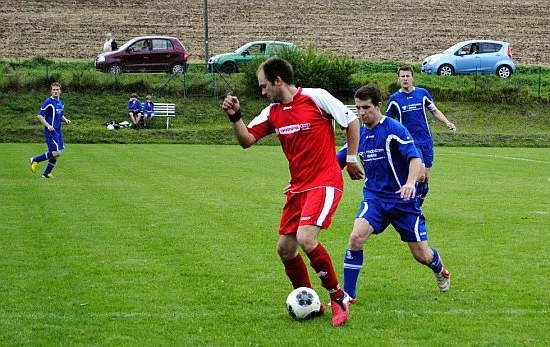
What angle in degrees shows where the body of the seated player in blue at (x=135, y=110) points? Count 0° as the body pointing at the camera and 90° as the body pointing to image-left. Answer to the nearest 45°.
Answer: approximately 0°

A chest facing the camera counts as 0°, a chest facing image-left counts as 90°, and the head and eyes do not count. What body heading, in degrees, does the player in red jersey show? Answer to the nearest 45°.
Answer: approximately 45°

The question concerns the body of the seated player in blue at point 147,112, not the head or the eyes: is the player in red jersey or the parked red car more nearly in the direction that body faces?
the player in red jersey

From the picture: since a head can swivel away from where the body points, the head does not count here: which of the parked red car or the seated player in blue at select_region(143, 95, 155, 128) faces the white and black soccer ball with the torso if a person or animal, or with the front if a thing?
the seated player in blue

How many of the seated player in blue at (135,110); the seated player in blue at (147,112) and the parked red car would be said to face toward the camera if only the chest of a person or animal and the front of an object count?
2
